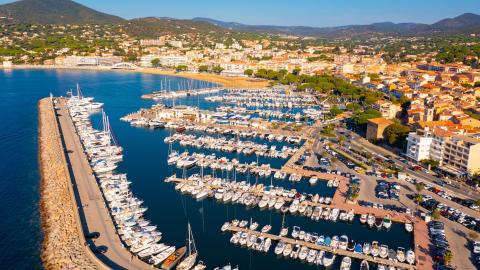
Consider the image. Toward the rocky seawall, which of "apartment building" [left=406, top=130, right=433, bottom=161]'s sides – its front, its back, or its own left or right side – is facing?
front

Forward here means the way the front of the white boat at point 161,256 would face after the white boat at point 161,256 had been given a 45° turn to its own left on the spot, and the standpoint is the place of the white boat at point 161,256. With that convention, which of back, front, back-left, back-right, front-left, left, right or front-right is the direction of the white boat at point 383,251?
right

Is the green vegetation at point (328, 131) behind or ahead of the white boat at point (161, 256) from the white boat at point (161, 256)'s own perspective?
ahead

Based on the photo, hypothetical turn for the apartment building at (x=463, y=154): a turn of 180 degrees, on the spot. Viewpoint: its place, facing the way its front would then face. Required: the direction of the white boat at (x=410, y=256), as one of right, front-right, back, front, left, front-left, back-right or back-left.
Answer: back-right

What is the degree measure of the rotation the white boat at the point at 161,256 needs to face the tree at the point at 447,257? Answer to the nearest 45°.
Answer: approximately 45° to its right

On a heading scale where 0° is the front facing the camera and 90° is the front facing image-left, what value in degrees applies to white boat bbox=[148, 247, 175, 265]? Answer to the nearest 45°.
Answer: approximately 225°

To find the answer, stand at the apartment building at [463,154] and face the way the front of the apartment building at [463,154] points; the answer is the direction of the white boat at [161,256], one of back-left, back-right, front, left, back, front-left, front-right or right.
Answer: front

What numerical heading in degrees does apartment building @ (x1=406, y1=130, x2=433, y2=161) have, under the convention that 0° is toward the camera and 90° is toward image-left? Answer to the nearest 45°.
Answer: approximately 45°

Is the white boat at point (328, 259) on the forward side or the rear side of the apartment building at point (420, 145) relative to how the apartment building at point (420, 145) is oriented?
on the forward side

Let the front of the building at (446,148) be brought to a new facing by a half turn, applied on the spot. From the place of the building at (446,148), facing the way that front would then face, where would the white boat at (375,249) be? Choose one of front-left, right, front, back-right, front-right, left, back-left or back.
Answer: back-right
